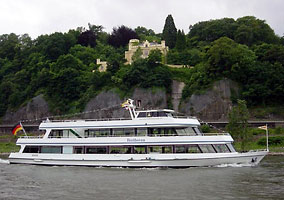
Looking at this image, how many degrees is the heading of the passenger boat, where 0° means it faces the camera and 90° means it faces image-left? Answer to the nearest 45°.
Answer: approximately 270°

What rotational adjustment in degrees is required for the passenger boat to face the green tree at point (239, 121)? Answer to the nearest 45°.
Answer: approximately 45° to its left
